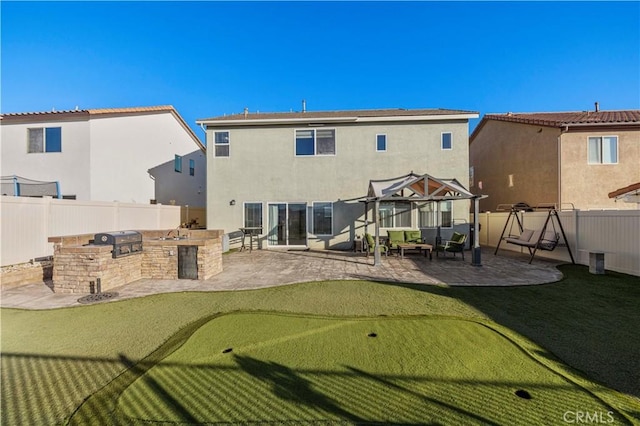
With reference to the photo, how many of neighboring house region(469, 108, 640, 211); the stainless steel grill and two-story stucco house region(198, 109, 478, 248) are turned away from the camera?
2

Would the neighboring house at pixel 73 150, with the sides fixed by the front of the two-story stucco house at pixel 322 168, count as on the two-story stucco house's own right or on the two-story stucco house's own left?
on the two-story stucco house's own left

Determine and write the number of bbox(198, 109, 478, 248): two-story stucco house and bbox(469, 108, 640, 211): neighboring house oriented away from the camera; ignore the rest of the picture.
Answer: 2

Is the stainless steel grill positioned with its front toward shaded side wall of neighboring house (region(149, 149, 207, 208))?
no

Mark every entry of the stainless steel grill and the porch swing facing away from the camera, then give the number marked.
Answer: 0

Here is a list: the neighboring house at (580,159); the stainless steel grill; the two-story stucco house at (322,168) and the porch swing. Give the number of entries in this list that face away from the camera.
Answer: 2

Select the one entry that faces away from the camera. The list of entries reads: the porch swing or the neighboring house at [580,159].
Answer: the neighboring house

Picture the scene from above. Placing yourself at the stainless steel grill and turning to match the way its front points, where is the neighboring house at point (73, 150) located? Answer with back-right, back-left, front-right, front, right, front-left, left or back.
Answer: back-left

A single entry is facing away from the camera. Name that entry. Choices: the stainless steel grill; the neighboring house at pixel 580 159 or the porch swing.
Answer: the neighboring house

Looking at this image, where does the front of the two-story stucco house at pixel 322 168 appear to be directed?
away from the camera

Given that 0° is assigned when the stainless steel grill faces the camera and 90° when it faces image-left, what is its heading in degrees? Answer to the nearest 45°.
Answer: approximately 315°

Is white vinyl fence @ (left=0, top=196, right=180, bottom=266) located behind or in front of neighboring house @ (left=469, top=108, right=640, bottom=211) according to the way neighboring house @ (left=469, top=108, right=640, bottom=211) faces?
behind

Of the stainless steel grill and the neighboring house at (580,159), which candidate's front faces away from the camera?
the neighboring house

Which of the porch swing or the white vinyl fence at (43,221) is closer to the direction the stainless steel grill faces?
the porch swing

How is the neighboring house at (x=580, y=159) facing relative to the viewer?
away from the camera
